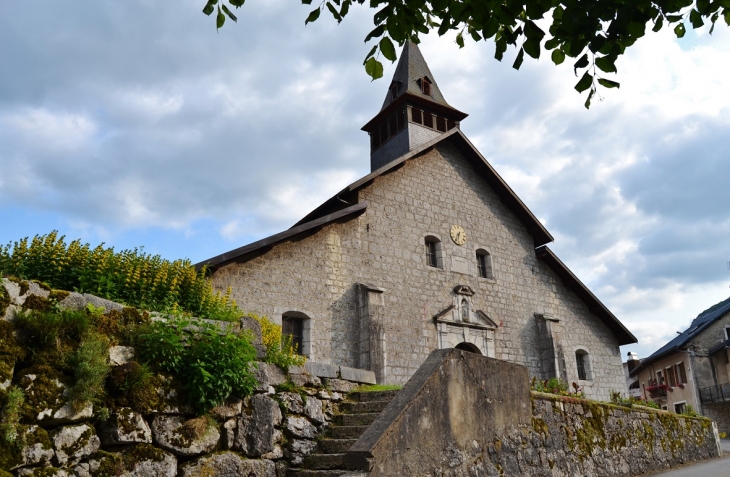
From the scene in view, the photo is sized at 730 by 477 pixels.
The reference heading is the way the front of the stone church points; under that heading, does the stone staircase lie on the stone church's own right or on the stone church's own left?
on the stone church's own right

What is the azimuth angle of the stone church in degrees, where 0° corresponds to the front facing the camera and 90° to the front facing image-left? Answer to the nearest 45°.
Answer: approximately 315°

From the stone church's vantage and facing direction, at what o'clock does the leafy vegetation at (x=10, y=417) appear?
The leafy vegetation is roughly at 2 o'clock from the stone church.

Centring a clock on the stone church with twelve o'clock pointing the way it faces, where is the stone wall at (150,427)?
The stone wall is roughly at 2 o'clock from the stone church.

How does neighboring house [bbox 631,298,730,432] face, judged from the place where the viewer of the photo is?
facing the viewer and to the left of the viewer

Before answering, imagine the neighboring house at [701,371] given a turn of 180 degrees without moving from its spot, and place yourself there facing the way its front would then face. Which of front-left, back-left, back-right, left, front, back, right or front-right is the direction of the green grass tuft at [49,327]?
back-right

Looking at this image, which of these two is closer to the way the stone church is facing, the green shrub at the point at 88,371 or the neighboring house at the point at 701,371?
the green shrub

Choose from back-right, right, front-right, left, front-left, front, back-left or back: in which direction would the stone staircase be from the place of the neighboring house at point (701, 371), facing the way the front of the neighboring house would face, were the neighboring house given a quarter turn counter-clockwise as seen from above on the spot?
front-right

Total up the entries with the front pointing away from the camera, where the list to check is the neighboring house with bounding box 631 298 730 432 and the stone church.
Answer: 0

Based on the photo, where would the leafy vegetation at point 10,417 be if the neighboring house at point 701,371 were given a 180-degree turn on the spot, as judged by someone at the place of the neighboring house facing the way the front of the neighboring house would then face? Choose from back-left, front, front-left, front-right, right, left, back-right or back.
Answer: back-right
